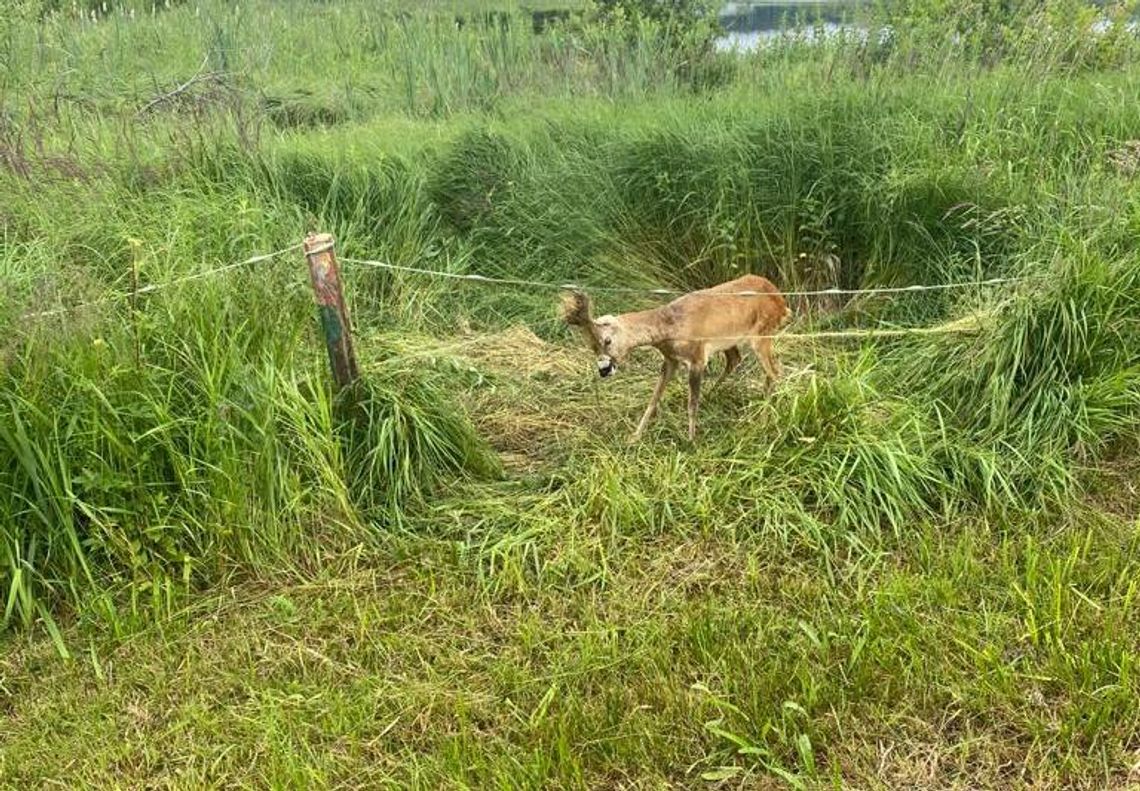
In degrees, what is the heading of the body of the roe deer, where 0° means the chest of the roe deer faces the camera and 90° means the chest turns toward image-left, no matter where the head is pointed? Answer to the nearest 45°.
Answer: approximately 45°

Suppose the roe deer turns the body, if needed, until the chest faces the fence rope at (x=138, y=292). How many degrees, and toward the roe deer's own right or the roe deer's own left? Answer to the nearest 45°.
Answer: approximately 45° to the roe deer's own right
